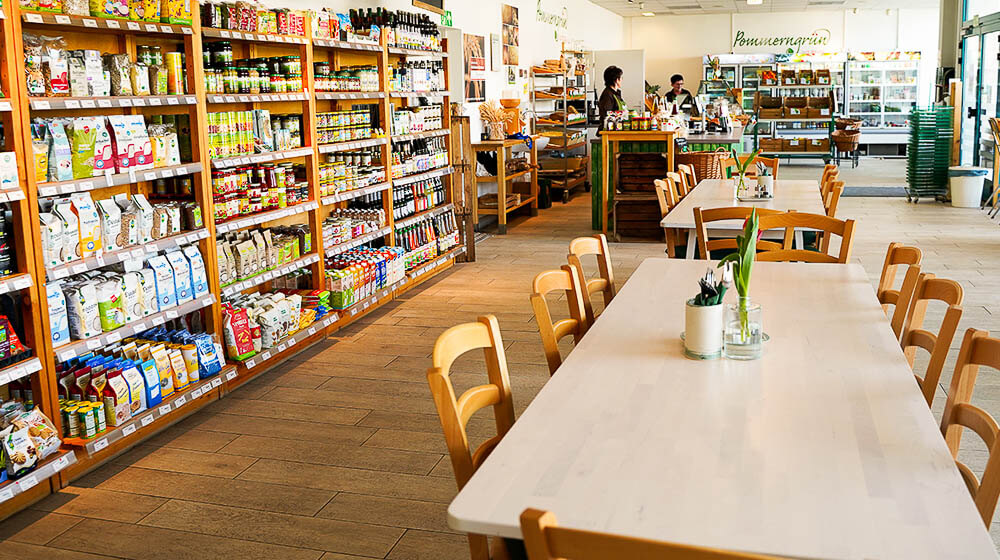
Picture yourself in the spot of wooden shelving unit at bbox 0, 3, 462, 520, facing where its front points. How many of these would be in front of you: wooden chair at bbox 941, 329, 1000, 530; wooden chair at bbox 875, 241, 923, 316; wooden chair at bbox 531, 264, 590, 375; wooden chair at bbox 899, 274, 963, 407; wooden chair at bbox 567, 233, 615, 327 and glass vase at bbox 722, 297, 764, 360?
6

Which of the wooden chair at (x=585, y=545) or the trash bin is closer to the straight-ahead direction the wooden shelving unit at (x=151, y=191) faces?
the wooden chair

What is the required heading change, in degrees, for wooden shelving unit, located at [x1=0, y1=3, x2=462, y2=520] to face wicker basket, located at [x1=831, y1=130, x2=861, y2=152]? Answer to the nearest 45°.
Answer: approximately 90° to its left

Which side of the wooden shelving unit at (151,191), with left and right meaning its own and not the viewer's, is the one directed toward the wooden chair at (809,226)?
front

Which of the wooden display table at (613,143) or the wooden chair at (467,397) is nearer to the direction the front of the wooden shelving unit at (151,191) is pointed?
the wooden chair

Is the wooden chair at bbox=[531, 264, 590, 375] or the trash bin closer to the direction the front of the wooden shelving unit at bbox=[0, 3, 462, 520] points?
the wooden chair

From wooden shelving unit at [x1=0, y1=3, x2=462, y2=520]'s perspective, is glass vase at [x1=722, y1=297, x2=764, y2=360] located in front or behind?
in front

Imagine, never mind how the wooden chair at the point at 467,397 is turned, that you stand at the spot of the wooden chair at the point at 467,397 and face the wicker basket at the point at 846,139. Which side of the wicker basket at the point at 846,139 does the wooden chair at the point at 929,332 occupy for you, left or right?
right

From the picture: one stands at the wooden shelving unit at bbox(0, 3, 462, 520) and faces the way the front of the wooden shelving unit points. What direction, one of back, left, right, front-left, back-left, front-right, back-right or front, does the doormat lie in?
left

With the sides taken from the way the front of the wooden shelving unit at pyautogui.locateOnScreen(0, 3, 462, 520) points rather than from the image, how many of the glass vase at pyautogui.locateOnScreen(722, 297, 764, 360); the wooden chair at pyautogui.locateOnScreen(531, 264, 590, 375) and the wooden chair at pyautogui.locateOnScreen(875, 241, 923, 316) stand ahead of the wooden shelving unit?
3

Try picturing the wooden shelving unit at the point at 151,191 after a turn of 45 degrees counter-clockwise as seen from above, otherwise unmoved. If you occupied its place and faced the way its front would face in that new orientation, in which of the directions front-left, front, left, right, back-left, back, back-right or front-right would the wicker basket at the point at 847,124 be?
front-left

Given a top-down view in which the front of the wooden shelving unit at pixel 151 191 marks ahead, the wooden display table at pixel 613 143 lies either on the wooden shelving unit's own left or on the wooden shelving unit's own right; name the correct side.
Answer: on the wooden shelving unit's own left

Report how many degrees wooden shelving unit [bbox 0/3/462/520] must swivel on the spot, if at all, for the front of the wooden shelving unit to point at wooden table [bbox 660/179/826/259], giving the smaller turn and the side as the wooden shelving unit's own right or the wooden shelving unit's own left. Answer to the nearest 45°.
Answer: approximately 45° to the wooden shelving unit's own left

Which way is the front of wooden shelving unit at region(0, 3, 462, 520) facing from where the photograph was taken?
facing the viewer and to the right of the viewer

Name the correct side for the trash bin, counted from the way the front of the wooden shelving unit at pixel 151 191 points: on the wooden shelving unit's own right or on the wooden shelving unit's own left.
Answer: on the wooden shelving unit's own left

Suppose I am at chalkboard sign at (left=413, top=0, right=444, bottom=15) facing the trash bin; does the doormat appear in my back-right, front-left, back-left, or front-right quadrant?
front-left

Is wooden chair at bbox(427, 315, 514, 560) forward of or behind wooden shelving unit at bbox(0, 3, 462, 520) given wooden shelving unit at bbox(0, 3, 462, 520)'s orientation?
forward

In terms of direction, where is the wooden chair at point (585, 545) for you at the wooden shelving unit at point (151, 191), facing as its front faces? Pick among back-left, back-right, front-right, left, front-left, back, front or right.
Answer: front-right
